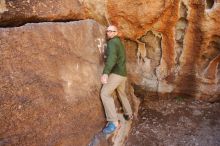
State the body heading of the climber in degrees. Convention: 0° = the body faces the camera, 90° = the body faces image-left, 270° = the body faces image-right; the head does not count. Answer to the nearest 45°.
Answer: approximately 90°
